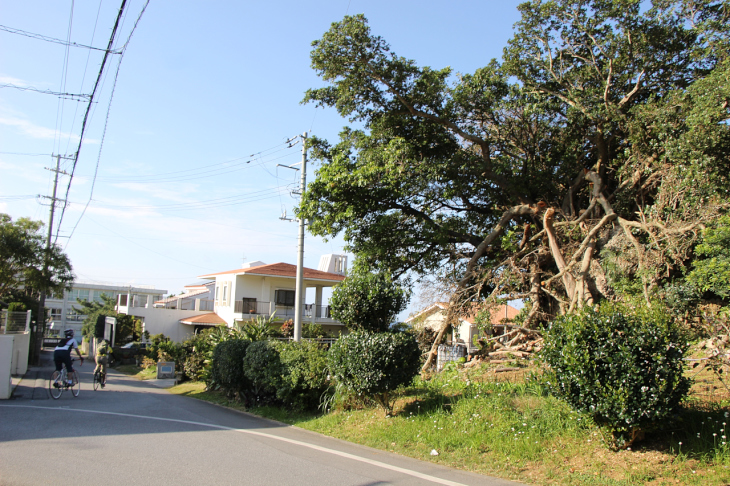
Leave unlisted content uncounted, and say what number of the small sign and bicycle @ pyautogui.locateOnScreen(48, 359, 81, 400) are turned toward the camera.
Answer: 1

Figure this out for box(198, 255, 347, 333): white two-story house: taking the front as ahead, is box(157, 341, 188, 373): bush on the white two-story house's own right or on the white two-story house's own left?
on the white two-story house's own right

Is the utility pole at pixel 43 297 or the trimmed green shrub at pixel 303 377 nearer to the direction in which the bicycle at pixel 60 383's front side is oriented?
the utility pole

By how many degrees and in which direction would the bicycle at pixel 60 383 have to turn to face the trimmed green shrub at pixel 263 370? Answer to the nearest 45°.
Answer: approximately 90° to its right

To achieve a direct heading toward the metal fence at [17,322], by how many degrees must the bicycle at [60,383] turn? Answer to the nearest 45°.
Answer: approximately 45° to its left

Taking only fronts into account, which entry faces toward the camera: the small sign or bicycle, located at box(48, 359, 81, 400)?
the small sign

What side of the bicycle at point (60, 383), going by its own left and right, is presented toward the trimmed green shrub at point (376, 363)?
right

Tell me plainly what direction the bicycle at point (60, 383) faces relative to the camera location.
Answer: facing away from the viewer and to the right of the viewer

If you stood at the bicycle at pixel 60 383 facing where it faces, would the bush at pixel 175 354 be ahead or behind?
ahead

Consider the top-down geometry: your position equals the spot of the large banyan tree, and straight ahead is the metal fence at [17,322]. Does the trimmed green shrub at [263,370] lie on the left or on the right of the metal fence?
left

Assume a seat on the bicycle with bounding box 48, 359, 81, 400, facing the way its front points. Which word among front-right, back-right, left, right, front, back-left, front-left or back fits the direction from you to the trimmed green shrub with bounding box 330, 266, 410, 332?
right

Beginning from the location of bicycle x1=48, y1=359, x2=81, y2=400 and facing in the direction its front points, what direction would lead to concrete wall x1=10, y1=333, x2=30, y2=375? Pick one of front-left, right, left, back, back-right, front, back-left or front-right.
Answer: front-left

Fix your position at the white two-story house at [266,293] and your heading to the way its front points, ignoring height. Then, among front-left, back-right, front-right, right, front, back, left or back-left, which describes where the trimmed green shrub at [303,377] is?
front-right

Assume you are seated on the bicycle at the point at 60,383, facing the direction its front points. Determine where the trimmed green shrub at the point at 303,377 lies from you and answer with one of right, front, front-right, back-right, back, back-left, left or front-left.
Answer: right

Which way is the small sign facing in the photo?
toward the camera
